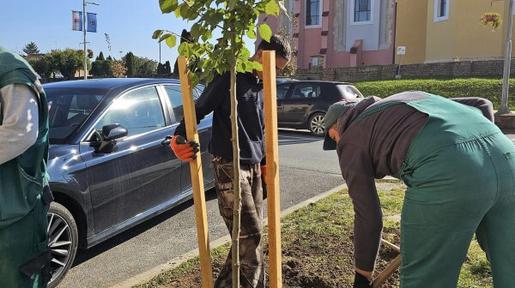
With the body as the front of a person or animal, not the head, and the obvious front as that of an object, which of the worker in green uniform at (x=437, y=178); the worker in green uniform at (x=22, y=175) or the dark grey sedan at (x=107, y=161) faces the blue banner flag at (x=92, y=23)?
the worker in green uniform at (x=437, y=178)

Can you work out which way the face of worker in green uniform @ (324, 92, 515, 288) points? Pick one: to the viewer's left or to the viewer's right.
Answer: to the viewer's left

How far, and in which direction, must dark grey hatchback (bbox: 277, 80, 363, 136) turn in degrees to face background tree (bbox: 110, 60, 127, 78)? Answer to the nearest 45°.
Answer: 0° — it already faces it

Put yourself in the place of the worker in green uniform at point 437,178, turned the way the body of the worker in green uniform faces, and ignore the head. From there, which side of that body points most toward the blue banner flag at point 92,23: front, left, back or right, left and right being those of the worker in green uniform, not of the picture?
front

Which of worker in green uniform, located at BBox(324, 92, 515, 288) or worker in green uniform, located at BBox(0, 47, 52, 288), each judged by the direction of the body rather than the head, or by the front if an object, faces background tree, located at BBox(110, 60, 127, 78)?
worker in green uniform, located at BBox(324, 92, 515, 288)

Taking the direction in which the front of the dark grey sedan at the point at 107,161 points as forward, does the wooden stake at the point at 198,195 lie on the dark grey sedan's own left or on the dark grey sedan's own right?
on the dark grey sedan's own left

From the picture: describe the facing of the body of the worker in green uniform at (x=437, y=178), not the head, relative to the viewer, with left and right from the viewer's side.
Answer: facing away from the viewer and to the left of the viewer

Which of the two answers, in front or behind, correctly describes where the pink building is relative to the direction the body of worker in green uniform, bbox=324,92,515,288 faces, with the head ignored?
in front

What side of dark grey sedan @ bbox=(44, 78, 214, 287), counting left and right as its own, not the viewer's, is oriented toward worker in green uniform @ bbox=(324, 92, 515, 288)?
left

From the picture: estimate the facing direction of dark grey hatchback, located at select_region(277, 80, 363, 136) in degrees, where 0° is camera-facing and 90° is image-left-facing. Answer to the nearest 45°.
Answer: approximately 135°

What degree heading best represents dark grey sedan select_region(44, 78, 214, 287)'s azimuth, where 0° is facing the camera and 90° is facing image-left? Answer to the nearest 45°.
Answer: approximately 45°
